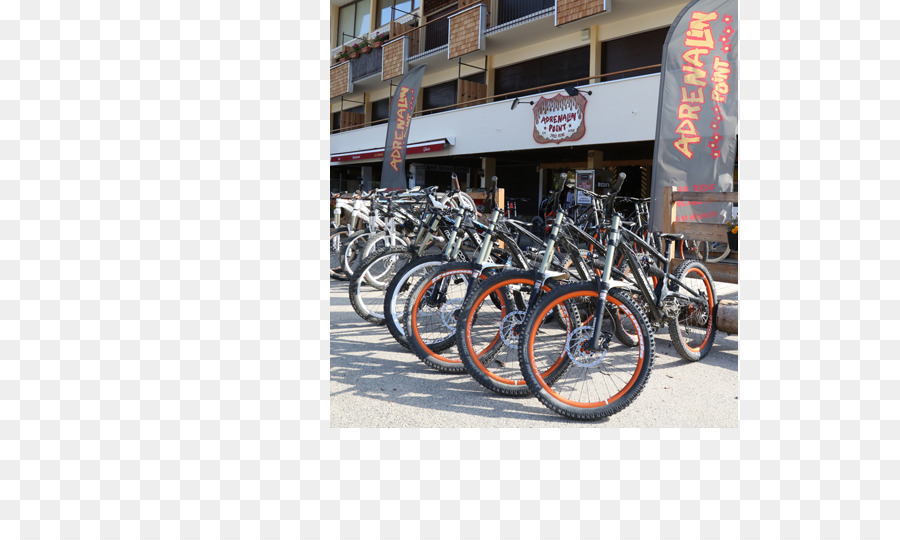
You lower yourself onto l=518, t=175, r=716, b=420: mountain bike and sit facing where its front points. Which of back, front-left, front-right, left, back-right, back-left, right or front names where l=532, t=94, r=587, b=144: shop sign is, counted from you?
back-right

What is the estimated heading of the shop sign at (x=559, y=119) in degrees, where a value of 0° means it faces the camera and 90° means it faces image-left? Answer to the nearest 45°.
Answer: approximately 0°

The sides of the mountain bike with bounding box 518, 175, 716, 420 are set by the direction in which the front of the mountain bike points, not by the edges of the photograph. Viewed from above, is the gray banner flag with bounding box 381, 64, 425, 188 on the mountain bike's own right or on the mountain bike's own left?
on the mountain bike's own right

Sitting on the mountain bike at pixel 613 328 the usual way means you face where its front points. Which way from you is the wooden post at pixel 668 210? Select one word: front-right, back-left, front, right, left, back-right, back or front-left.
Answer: back-right

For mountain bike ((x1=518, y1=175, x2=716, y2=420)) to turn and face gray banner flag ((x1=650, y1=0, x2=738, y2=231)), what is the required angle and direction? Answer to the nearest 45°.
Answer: approximately 135° to its right

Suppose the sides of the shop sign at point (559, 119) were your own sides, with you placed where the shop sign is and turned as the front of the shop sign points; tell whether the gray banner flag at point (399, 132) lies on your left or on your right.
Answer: on your right

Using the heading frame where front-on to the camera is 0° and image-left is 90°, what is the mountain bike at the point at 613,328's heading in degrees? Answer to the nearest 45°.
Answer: approximately 45°
